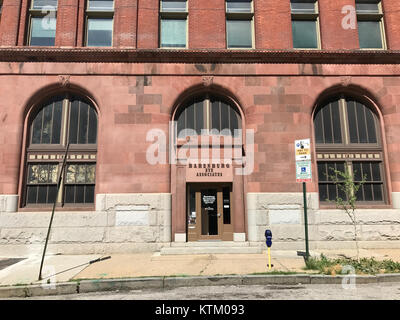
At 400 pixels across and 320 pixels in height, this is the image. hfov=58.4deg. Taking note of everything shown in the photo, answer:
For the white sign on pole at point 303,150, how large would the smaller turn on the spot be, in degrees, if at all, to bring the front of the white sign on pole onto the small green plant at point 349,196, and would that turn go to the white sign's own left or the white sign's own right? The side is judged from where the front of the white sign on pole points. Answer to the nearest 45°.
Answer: approximately 135° to the white sign's own left

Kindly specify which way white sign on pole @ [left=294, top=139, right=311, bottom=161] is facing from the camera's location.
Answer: facing the viewer
